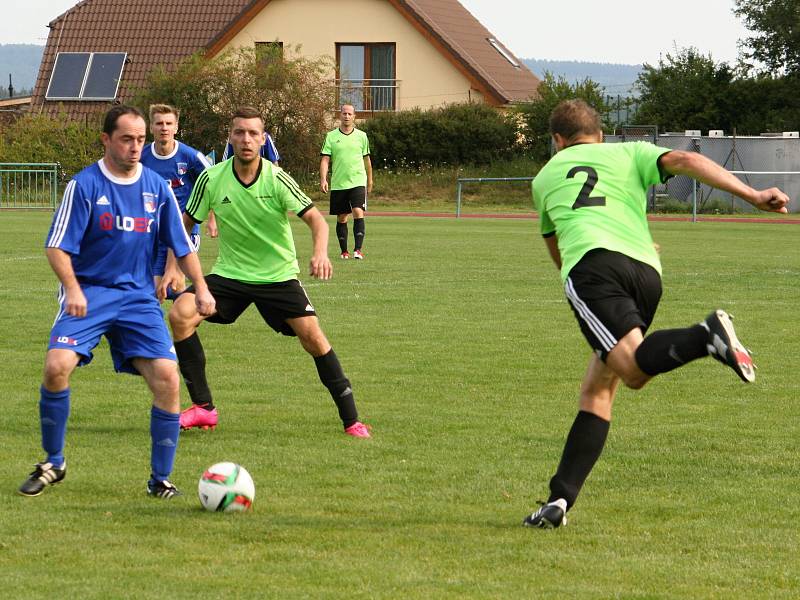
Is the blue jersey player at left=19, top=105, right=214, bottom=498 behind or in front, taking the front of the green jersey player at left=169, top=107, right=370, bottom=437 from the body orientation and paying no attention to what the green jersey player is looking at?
in front

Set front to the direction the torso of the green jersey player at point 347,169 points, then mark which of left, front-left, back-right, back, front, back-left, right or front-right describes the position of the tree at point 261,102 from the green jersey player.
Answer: back

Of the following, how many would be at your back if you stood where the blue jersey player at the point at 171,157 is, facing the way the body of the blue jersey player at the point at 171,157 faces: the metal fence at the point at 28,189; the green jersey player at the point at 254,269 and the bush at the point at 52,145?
2

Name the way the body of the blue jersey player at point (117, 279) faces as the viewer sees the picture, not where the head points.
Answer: toward the camera

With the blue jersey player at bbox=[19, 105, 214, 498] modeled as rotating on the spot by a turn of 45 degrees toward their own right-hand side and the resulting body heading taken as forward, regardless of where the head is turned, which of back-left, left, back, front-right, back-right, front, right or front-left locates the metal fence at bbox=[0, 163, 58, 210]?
back-right

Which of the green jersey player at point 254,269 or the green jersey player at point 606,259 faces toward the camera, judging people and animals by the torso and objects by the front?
the green jersey player at point 254,269

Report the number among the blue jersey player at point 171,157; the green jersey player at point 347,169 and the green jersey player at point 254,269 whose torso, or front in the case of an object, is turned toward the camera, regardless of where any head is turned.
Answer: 3

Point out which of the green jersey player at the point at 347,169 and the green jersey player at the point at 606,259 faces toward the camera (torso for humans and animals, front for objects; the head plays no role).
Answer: the green jersey player at the point at 347,169

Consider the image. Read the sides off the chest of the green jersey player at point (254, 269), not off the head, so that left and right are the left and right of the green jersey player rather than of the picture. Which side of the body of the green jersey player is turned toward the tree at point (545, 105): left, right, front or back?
back

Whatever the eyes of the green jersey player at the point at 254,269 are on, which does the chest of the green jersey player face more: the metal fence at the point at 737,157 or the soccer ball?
the soccer ball

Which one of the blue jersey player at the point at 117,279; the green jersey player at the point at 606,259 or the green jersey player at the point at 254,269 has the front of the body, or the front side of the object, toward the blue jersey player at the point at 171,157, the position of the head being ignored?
the green jersey player at the point at 606,259

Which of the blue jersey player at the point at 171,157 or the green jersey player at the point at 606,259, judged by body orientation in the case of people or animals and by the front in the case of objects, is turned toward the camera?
the blue jersey player

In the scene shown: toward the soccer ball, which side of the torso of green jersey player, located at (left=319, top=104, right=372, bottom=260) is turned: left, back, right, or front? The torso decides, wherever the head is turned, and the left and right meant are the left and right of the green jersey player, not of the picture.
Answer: front

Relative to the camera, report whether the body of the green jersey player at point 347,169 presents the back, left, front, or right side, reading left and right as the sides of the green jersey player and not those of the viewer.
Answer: front

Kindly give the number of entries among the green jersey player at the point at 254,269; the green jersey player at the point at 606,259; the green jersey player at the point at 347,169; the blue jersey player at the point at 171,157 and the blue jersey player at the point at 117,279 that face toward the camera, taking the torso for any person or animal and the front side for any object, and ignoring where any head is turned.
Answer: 4

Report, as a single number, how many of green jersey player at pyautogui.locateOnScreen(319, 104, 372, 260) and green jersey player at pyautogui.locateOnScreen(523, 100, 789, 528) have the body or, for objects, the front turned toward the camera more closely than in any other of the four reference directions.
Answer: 1

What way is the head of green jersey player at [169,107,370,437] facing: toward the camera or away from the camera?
toward the camera

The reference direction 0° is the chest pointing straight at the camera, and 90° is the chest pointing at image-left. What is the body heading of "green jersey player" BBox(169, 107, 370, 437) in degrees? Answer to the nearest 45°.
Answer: approximately 0°

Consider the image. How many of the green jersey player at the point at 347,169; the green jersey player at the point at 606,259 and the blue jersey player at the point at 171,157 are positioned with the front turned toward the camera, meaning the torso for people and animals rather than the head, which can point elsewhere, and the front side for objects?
2
